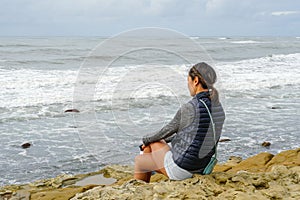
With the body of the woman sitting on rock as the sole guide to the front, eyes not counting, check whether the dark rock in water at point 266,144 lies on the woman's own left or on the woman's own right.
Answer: on the woman's own right

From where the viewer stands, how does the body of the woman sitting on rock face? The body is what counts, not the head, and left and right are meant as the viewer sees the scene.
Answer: facing away from the viewer and to the left of the viewer

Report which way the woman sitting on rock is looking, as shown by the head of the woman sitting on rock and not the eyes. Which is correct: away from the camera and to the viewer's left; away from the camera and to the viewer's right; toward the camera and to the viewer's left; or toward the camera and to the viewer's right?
away from the camera and to the viewer's left

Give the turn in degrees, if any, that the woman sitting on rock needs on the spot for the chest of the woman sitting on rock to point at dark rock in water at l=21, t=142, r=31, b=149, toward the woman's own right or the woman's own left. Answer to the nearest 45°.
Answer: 0° — they already face it
